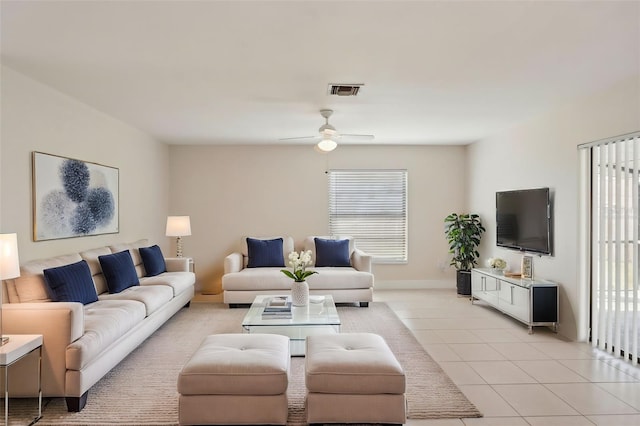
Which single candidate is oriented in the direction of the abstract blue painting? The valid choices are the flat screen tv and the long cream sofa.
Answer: the flat screen tv

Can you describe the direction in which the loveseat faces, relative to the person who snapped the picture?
facing the viewer

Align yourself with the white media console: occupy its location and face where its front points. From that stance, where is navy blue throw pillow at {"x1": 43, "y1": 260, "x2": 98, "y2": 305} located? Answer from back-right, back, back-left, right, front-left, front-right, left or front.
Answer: front

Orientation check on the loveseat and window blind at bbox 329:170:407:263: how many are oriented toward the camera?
2

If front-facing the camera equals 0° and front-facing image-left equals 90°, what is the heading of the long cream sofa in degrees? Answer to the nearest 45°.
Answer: approximately 315°

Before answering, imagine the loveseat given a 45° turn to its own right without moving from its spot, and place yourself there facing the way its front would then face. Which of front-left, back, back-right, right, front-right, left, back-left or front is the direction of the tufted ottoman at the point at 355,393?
front-left

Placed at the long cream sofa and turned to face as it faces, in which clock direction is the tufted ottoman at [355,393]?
The tufted ottoman is roughly at 12 o'clock from the long cream sofa.

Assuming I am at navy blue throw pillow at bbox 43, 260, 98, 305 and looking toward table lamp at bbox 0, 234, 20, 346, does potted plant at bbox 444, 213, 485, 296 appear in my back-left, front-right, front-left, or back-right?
back-left

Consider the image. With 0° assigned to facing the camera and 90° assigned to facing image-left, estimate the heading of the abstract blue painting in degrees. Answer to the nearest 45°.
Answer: approximately 315°

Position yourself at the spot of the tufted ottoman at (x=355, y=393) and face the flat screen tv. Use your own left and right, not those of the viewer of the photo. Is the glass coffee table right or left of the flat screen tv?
left

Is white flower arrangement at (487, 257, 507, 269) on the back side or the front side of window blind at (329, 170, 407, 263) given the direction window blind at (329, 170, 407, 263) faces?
on the front side

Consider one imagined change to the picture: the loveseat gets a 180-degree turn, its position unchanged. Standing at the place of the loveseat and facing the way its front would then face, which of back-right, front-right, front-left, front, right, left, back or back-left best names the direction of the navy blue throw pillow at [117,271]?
back-left

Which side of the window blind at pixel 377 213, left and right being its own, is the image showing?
front

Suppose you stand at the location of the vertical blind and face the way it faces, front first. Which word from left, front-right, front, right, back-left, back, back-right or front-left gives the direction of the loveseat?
front-right

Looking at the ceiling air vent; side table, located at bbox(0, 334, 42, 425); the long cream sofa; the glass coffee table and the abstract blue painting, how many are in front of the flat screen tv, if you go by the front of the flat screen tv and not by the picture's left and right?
5

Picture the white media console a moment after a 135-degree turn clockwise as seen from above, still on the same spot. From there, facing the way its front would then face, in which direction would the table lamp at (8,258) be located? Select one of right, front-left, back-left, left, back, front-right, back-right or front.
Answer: back-left

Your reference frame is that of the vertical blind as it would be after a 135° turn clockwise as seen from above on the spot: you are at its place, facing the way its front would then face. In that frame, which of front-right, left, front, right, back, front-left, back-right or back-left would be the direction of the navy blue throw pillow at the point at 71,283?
back-left
